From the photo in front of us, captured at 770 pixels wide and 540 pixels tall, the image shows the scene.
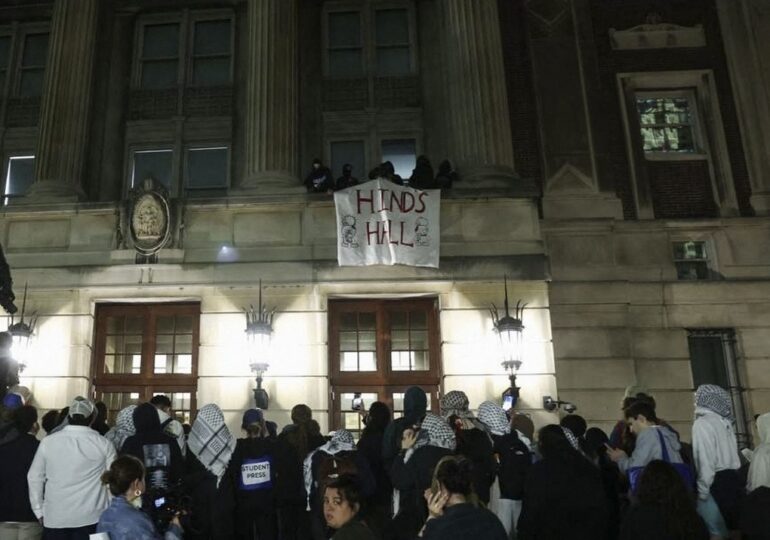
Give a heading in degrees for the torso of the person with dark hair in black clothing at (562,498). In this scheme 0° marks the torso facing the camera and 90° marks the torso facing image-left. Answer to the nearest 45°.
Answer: approximately 180°

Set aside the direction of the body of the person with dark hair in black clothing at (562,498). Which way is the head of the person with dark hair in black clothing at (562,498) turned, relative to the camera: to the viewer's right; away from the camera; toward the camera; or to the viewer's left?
away from the camera

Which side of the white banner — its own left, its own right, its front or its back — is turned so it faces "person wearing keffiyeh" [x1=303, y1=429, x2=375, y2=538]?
front

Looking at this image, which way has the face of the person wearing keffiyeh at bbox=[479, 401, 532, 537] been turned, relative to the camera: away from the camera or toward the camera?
away from the camera

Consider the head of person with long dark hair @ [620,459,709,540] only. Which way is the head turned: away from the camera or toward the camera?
away from the camera

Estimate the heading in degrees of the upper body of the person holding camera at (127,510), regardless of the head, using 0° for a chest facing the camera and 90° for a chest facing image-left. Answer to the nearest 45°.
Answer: approximately 225°

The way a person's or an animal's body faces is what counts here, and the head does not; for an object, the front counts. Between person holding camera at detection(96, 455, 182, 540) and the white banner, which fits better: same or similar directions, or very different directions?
very different directions
